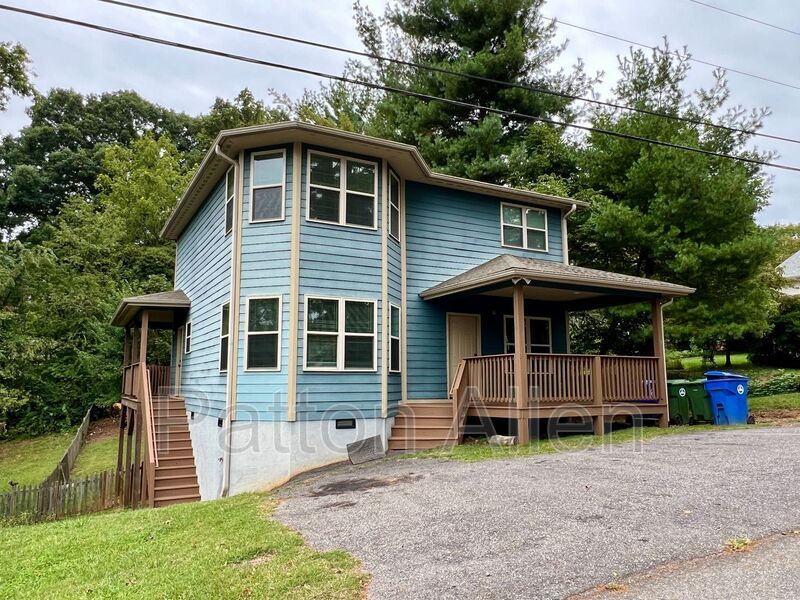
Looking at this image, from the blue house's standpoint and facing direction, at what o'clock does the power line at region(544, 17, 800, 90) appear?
The power line is roughly at 11 o'clock from the blue house.

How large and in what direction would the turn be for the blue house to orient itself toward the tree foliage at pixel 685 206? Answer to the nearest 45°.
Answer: approximately 90° to its left

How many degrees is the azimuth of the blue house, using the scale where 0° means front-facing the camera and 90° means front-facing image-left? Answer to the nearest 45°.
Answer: approximately 315°

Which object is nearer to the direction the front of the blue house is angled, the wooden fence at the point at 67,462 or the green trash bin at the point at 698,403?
the green trash bin

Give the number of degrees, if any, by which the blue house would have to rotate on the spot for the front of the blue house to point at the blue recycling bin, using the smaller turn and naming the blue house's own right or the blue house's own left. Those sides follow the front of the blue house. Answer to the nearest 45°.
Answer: approximately 45° to the blue house's own left

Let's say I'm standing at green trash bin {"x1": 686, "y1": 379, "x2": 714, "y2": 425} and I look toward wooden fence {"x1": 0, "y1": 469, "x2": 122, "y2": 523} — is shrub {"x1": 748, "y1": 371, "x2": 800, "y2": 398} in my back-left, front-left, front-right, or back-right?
back-right

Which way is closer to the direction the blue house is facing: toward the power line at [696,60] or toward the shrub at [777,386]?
the power line

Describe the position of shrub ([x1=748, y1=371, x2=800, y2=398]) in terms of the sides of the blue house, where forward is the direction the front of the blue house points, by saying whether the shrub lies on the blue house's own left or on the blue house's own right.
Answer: on the blue house's own left

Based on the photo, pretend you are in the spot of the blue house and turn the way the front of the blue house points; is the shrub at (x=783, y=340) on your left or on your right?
on your left

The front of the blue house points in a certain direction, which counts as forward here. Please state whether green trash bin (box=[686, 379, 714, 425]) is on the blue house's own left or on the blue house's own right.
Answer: on the blue house's own left

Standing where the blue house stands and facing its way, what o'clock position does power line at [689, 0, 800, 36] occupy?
The power line is roughly at 11 o'clock from the blue house.

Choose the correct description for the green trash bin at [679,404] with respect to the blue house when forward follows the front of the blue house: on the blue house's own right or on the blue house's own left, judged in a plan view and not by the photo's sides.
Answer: on the blue house's own left
